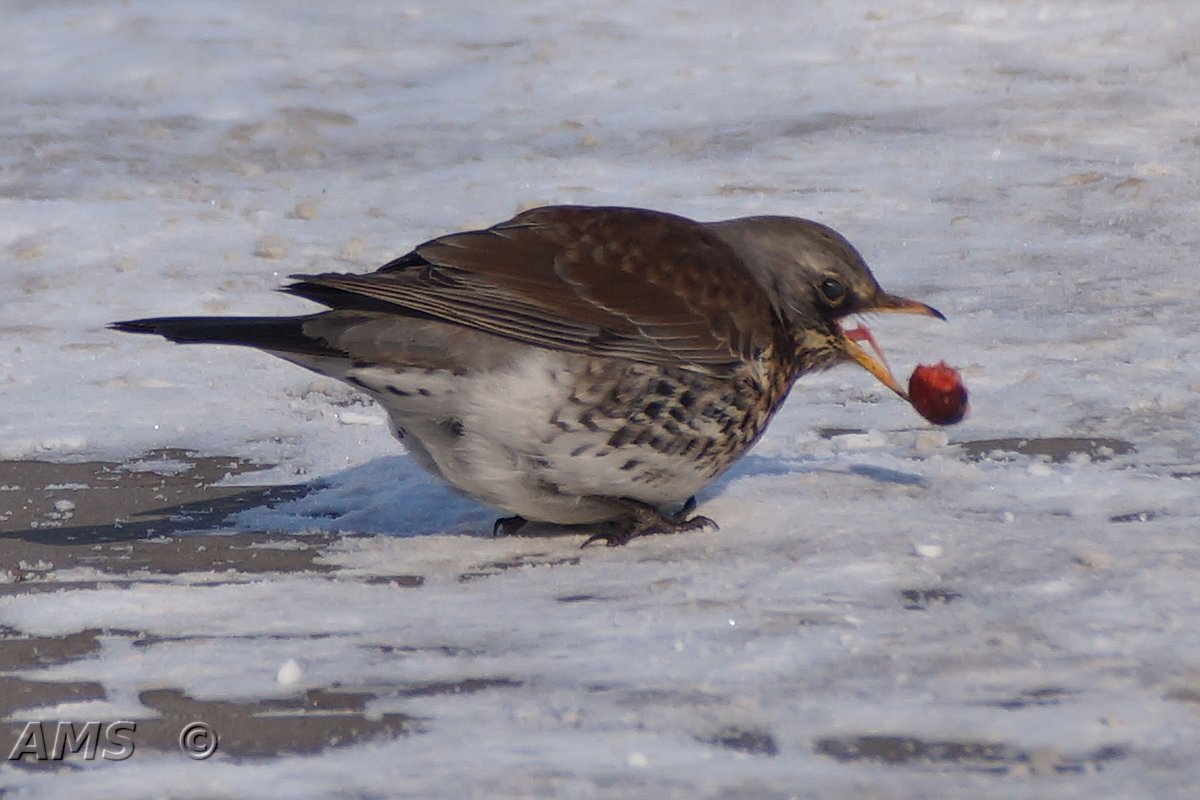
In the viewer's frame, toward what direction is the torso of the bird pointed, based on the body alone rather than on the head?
to the viewer's right
